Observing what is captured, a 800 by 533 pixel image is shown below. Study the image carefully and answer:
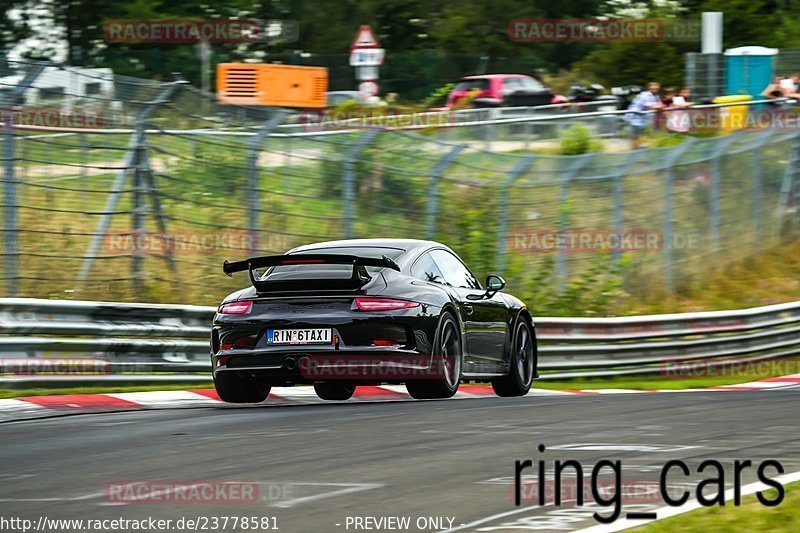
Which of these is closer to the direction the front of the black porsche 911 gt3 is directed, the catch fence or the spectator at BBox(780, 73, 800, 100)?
the spectator

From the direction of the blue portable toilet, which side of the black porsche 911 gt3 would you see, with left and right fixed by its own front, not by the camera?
front

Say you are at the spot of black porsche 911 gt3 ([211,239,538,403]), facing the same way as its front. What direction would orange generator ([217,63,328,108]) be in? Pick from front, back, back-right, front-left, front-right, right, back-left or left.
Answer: front-left

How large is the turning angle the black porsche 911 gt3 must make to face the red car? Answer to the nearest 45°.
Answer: approximately 45° to its left

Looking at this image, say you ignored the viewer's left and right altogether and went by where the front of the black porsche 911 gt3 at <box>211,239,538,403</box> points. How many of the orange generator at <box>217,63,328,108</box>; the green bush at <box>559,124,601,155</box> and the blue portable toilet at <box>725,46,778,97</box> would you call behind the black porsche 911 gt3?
0

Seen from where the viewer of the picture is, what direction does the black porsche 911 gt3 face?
facing away from the viewer and to the right of the viewer

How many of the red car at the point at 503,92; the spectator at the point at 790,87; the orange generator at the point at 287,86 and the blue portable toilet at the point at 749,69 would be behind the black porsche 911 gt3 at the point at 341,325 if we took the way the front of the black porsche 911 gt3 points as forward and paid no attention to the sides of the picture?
0

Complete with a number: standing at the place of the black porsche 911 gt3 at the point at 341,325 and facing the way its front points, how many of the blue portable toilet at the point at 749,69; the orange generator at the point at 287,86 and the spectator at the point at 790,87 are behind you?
0
